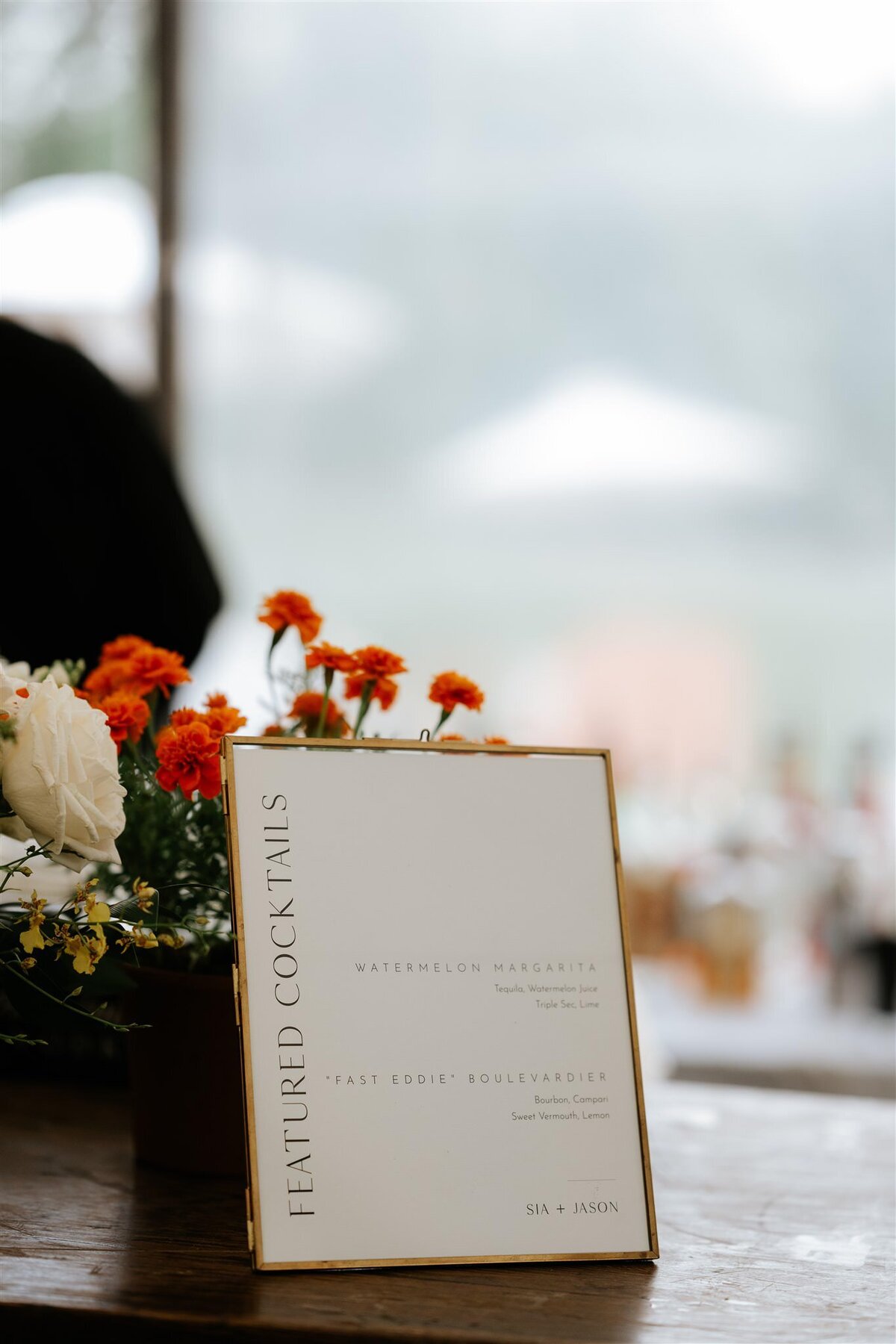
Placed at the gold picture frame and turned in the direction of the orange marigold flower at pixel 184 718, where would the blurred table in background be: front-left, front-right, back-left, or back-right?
front-right

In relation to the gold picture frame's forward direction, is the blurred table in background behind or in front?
behind

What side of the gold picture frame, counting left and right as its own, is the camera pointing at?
front
